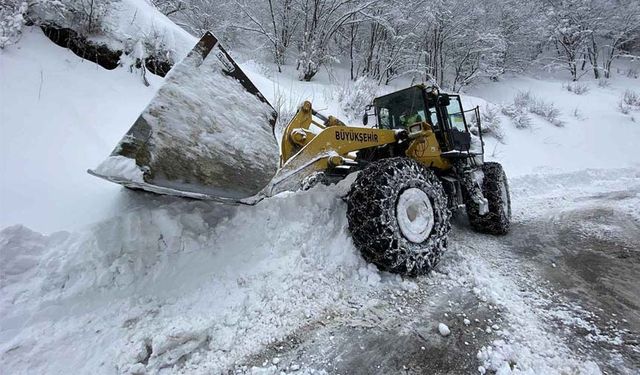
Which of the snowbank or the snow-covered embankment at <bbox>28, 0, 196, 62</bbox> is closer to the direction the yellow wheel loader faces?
the snowbank

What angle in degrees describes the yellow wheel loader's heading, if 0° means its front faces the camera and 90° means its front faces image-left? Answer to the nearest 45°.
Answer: approximately 45°

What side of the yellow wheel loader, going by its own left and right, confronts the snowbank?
front

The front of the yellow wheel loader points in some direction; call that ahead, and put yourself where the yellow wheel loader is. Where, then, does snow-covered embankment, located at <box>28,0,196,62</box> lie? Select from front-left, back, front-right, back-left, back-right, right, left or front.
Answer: right
